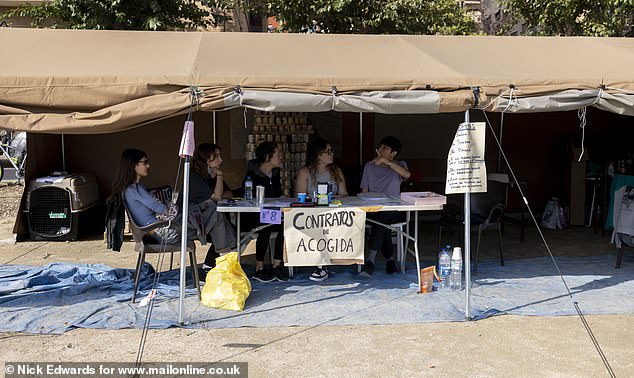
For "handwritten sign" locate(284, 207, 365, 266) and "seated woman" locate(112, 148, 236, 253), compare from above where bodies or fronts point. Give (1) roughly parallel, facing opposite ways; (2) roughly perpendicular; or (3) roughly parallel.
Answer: roughly perpendicular

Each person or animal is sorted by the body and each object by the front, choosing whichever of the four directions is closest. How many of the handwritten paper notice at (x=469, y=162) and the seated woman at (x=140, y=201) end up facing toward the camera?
1

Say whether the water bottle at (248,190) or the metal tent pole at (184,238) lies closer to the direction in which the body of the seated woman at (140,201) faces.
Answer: the water bottle

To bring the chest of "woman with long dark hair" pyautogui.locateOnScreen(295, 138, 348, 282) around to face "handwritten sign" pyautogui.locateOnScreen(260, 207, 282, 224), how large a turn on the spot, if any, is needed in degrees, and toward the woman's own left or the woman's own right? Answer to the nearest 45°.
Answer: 0° — they already face it

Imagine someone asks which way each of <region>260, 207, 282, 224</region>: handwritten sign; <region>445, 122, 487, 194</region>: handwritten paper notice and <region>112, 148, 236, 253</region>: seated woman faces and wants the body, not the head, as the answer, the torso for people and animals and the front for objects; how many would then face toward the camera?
2

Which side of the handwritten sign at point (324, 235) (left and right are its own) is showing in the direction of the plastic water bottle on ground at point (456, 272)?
left

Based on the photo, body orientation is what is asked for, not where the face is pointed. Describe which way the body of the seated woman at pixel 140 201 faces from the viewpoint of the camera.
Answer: to the viewer's right

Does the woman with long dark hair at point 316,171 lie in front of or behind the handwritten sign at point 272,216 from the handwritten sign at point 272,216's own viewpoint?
behind

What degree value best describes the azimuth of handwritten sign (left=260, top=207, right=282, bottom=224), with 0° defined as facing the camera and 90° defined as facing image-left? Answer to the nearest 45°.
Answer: approximately 0°

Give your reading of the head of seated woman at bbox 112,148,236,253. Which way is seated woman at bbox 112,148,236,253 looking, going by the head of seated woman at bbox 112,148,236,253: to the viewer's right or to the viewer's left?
to the viewer's right

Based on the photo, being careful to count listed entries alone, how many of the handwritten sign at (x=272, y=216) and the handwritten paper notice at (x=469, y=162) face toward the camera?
2
